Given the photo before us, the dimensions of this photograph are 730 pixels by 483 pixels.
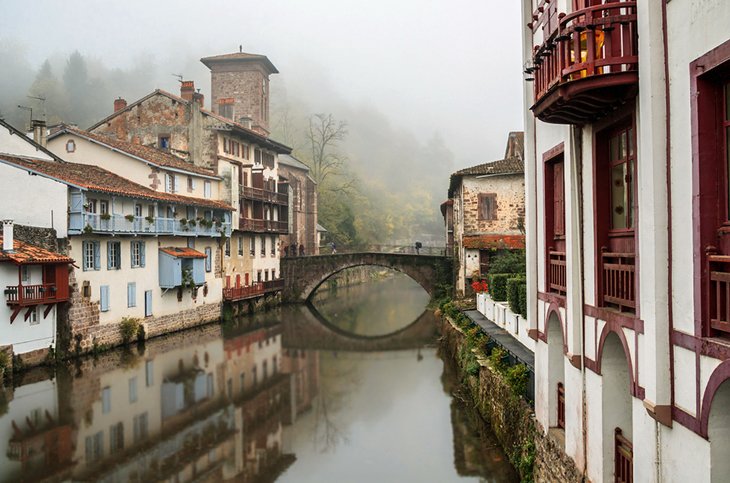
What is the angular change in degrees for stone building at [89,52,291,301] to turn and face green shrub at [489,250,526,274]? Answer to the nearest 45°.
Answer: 0° — it already faces it

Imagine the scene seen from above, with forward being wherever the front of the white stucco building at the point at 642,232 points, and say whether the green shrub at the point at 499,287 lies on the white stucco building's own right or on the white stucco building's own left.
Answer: on the white stucco building's own right

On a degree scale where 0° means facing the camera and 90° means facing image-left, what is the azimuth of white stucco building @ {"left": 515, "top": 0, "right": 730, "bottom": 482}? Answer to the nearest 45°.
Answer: approximately 45°

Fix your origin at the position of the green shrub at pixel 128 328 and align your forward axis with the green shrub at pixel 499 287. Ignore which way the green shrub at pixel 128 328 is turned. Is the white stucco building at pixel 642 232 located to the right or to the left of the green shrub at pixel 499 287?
right

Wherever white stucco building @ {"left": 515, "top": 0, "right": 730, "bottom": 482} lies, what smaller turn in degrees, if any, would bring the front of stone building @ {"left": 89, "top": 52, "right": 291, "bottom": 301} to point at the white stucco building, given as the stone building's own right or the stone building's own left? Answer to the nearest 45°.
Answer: approximately 45° to the stone building's own right

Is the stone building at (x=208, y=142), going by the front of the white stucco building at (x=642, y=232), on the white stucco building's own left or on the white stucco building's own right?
on the white stucco building's own right

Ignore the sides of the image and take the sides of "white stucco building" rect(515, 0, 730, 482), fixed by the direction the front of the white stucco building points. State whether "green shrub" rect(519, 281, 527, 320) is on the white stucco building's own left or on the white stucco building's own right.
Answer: on the white stucco building's own right

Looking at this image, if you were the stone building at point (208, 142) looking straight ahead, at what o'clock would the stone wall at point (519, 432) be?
The stone wall is roughly at 1 o'clock from the stone building.

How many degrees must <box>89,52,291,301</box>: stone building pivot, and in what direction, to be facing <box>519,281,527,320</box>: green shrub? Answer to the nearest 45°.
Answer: approximately 45° to its right

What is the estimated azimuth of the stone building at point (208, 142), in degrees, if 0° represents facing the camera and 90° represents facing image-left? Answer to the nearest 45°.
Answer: approximately 315°
